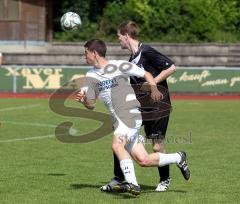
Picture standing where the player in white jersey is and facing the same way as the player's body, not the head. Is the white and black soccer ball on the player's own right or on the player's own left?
on the player's own right

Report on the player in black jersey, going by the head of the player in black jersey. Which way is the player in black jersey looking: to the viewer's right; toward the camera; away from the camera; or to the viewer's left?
to the viewer's left

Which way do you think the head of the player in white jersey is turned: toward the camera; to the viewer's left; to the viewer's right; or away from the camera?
to the viewer's left

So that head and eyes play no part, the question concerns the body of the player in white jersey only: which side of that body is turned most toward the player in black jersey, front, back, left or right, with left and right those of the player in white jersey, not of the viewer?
back

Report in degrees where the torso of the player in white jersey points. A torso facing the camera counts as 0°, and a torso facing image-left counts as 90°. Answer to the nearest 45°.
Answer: approximately 45°
